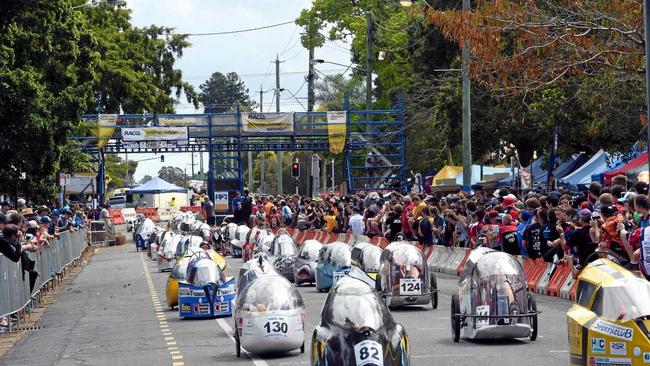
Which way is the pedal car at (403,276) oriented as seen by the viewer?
toward the camera

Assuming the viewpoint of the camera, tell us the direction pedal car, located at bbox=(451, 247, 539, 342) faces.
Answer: facing the viewer

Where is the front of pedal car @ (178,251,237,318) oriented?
toward the camera

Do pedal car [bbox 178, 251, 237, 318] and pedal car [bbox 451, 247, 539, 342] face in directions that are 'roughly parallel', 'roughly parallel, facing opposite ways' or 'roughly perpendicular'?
roughly parallel

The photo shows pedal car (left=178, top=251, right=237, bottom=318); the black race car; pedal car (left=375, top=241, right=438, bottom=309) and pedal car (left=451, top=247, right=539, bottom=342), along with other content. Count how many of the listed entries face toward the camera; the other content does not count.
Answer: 4

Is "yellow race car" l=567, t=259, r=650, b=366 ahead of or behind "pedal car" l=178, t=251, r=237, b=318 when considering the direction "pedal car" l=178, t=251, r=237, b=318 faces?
ahead

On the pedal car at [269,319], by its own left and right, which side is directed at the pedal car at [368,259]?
back

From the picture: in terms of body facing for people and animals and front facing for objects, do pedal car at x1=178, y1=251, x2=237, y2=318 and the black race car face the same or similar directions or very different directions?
same or similar directions

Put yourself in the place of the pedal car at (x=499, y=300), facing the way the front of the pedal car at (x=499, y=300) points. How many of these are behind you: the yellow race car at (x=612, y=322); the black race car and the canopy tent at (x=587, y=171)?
1

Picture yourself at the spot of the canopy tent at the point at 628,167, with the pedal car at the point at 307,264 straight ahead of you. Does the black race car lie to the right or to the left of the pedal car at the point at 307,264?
left

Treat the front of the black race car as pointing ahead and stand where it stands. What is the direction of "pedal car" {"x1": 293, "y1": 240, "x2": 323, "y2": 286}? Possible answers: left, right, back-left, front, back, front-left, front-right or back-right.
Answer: back

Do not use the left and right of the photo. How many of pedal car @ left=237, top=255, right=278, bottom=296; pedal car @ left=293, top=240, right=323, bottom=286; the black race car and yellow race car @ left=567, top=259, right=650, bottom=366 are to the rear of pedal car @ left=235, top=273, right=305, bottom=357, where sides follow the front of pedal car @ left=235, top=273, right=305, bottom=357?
2
